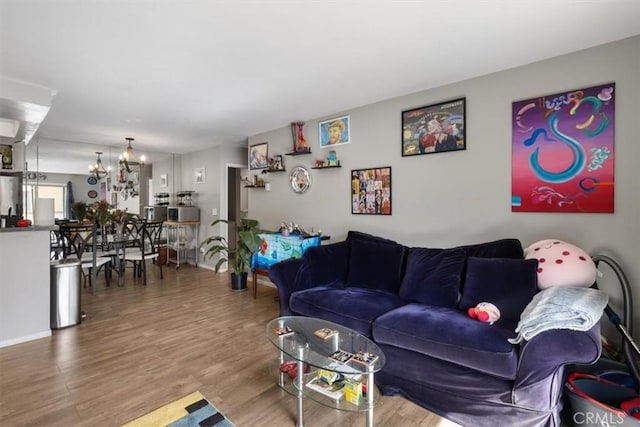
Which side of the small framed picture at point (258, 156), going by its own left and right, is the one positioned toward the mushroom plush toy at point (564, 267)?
left

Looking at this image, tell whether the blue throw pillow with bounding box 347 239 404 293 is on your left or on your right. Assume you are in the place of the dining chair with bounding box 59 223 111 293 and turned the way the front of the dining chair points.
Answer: on your right

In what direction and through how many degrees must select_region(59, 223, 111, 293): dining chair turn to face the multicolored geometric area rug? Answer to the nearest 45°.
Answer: approximately 135° to its right

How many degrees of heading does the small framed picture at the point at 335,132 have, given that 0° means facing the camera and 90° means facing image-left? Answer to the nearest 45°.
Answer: approximately 45°

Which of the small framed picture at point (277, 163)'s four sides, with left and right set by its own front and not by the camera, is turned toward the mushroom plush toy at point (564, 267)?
left

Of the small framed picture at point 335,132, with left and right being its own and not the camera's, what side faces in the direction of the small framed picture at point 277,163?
right

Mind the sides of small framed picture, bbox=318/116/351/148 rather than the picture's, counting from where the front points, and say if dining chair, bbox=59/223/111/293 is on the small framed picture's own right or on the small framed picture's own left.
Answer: on the small framed picture's own right

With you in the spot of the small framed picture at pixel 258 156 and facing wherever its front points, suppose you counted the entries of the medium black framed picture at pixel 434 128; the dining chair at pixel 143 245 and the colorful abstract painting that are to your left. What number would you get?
2

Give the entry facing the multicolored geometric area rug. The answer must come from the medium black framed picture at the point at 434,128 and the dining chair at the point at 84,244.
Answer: the medium black framed picture
